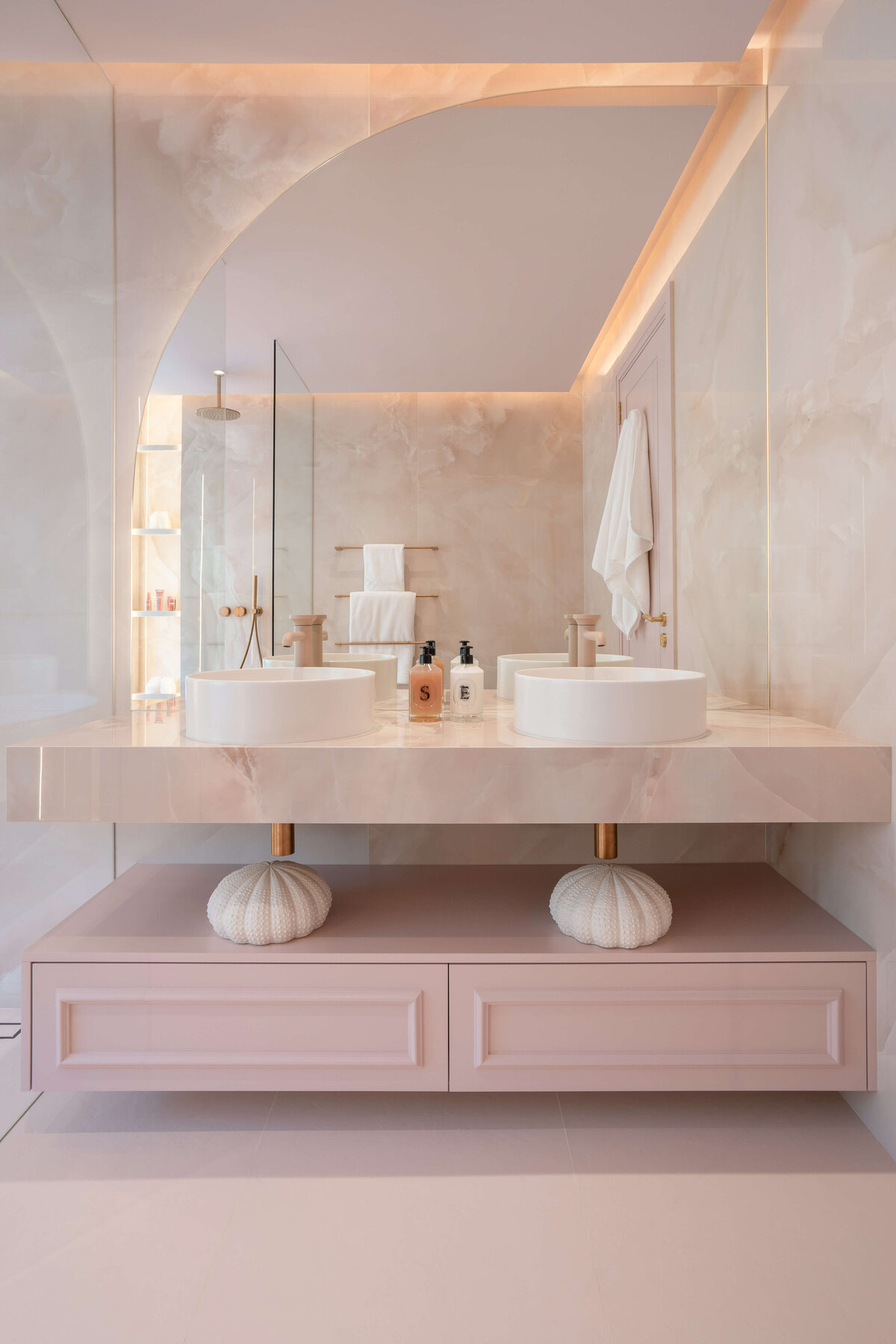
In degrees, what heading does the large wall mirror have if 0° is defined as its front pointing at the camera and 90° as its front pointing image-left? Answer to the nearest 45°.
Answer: approximately 0°

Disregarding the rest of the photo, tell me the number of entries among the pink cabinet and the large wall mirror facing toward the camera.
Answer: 2
